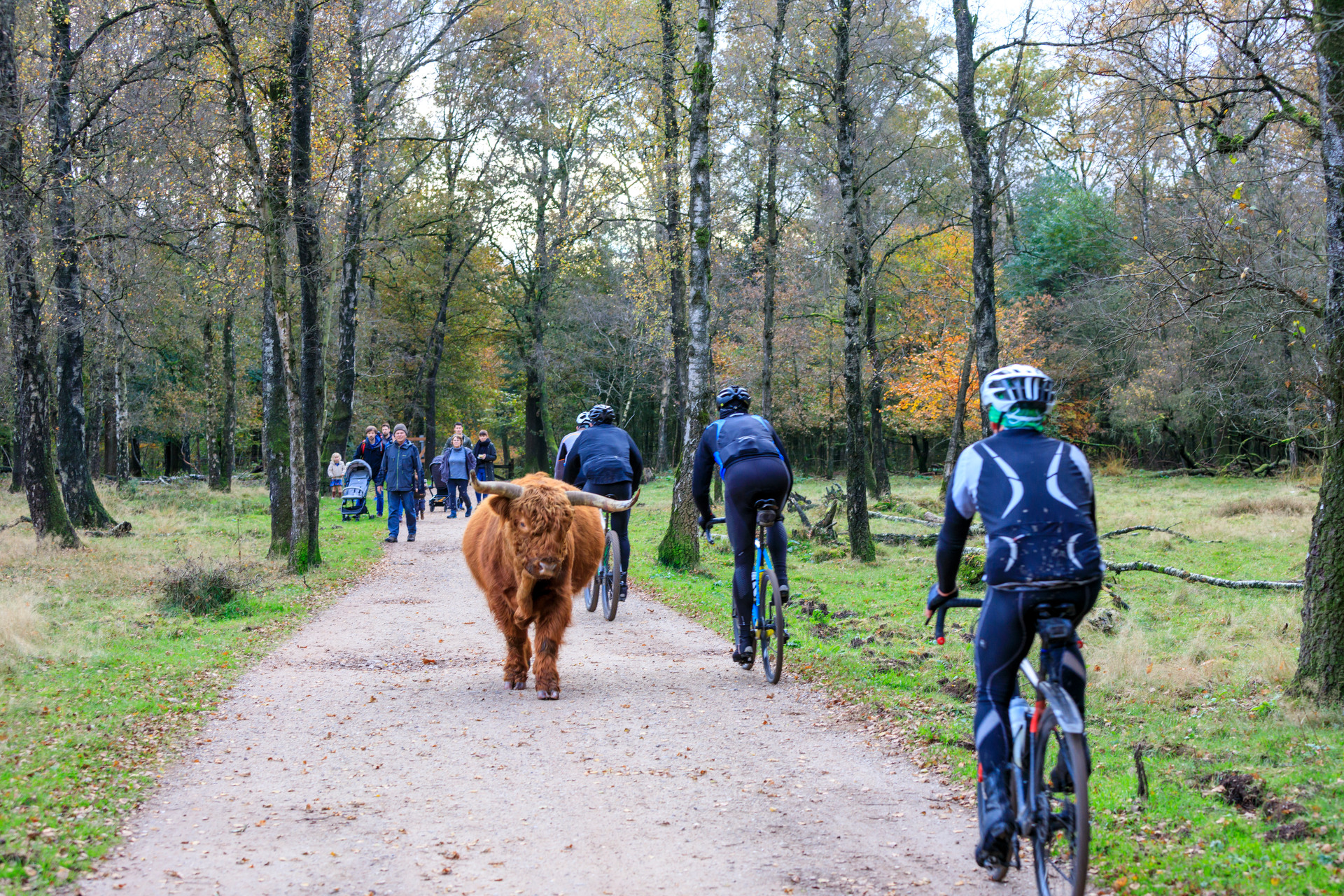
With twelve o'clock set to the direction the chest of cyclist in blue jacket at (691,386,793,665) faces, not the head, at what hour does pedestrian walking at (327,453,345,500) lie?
The pedestrian walking is roughly at 11 o'clock from the cyclist in blue jacket.

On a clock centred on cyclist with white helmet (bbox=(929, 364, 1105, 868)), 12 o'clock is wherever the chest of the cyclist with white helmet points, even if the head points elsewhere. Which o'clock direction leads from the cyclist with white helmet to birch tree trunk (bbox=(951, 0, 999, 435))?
The birch tree trunk is roughly at 12 o'clock from the cyclist with white helmet.

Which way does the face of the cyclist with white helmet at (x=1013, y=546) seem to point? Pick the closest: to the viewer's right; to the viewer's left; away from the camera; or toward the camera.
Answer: away from the camera

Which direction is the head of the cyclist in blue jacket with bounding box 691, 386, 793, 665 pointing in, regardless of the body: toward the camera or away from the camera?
away from the camera

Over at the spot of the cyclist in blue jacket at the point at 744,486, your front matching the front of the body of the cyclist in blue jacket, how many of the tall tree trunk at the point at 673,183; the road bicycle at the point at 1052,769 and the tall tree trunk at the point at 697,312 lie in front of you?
2

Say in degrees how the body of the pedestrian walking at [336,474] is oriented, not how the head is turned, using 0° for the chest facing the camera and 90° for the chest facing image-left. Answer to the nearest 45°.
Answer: approximately 0°

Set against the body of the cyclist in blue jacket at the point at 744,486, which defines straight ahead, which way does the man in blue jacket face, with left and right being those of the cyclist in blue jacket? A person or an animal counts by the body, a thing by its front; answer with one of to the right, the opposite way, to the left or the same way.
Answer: the opposite way

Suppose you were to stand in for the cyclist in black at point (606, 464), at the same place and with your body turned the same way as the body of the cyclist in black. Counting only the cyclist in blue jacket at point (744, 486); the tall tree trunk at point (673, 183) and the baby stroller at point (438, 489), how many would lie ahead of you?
2

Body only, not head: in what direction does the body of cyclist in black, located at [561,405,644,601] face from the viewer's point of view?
away from the camera

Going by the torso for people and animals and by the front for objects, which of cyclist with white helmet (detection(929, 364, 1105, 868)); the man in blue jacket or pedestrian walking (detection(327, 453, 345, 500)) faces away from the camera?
the cyclist with white helmet
